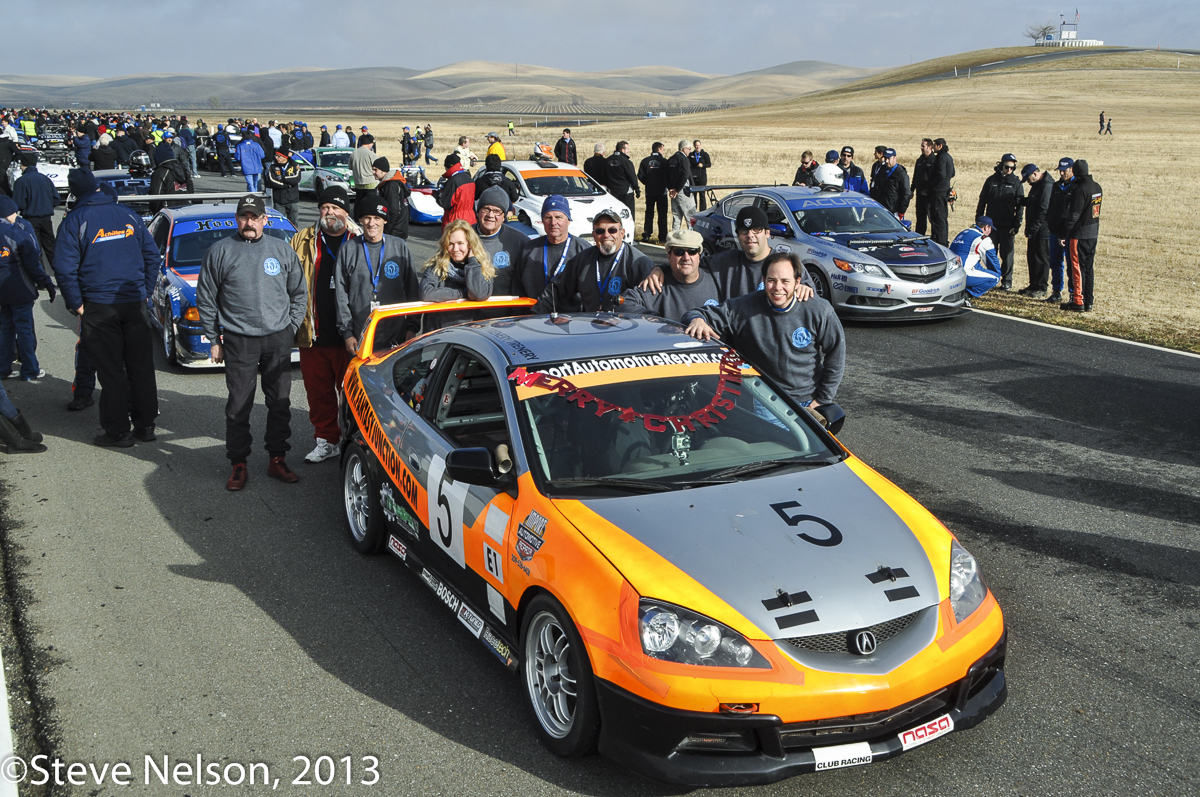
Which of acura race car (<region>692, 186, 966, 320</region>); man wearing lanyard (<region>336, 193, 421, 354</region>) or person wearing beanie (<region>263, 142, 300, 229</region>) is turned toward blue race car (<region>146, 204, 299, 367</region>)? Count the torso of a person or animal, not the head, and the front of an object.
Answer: the person wearing beanie

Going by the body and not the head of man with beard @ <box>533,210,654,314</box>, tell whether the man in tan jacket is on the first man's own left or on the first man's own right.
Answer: on the first man's own right

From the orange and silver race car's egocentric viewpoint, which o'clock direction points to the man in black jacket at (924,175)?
The man in black jacket is roughly at 8 o'clock from the orange and silver race car.

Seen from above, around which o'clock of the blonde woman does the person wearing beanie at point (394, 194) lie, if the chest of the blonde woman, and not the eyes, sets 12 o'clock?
The person wearing beanie is roughly at 6 o'clock from the blonde woman.

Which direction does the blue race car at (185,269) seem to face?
toward the camera

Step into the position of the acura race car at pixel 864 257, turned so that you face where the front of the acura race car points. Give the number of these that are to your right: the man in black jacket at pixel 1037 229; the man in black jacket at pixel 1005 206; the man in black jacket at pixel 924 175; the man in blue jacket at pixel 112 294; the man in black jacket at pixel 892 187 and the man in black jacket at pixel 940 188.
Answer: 1

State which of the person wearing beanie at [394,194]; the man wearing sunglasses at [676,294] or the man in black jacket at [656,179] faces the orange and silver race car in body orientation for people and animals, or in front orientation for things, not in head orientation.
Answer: the man wearing sunglasses

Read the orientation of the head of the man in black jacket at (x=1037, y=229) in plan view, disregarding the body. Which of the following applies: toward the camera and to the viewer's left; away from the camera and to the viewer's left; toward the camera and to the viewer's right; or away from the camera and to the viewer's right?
toward the camera and to the viewer's left
